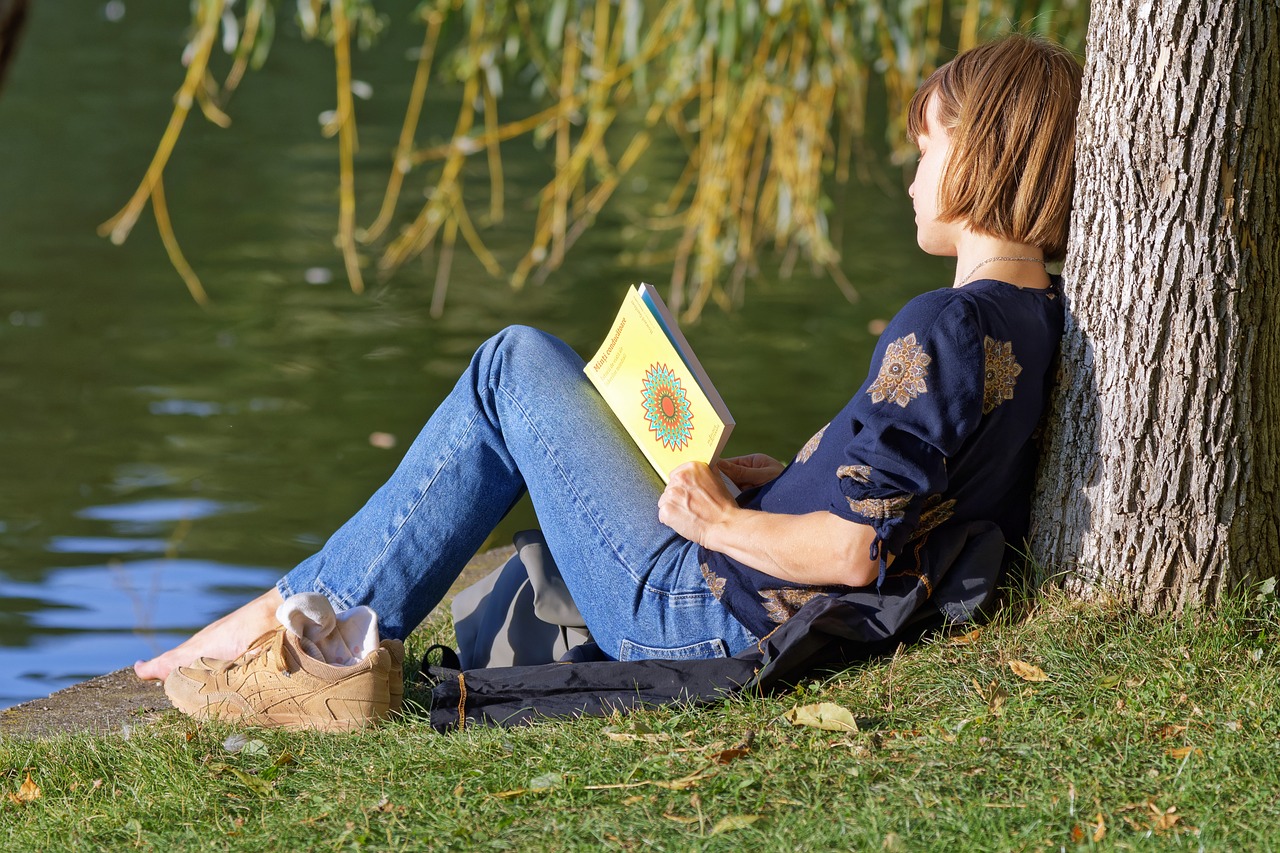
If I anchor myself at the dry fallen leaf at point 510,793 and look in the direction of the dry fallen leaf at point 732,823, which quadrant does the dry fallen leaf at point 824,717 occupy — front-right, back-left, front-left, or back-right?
front-left

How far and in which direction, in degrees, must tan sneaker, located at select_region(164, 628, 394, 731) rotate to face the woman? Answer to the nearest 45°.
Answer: approximately 180°

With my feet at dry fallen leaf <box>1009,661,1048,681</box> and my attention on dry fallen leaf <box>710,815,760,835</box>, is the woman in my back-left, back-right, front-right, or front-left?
front-right

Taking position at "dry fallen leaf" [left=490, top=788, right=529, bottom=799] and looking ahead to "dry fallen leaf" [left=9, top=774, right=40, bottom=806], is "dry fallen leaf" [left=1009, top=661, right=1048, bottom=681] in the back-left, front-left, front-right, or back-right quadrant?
back-right

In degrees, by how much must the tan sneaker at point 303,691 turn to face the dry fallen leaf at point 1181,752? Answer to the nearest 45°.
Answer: approximately 135° to its left

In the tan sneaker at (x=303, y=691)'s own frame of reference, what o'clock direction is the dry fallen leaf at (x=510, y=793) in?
The dry fallen leaf is roughly at 8 o'clock from the tan sneaker.

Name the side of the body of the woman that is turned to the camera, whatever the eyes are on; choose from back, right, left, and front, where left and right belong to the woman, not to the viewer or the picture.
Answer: left

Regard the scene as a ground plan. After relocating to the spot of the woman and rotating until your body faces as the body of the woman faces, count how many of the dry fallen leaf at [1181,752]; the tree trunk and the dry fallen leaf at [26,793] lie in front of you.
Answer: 1

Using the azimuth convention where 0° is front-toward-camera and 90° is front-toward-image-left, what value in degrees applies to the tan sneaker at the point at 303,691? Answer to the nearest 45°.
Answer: approximately 90°

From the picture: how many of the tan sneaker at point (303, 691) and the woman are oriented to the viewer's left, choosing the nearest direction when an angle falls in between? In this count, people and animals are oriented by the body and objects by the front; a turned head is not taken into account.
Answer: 2

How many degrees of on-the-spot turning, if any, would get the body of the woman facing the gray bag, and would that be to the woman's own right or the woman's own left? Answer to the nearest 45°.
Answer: approximately 45° to the woman's own right

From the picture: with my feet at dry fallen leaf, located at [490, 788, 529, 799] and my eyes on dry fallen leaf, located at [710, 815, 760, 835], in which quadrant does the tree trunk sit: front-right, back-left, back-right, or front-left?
front-left

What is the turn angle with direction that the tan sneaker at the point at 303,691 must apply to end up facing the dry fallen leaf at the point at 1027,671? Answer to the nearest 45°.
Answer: approximately 135° to its left

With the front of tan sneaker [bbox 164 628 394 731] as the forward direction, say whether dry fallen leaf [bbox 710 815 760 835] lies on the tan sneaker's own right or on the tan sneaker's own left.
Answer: on the tan sneaker's own left
